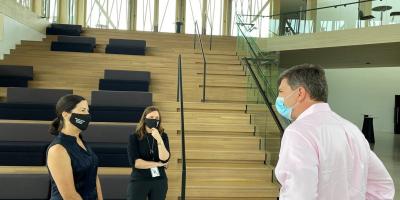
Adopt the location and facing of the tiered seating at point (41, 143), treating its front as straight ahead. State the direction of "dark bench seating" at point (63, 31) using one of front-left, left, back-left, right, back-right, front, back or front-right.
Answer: back

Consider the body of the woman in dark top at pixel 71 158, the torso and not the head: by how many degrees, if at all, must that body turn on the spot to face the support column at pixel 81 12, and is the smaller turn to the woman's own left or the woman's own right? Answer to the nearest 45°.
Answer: approximately 135° to the woman's own left

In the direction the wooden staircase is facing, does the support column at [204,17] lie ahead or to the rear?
to the rear

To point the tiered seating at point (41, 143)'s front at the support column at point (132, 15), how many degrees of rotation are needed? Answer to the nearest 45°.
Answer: approximately 180°

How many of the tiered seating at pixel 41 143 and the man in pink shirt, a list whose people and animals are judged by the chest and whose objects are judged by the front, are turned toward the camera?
1

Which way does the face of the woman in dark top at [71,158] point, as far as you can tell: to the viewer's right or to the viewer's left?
to the viewer's right

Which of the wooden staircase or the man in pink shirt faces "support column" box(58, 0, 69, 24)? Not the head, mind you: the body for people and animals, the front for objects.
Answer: the man in pink shirt

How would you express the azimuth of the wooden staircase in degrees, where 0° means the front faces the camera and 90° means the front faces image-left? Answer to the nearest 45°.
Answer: approximately 0°

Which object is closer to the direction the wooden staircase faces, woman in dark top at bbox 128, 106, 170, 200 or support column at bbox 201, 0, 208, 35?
the woman in dark top

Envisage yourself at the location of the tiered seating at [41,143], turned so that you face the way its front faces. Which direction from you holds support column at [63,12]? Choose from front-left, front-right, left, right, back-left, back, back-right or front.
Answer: back

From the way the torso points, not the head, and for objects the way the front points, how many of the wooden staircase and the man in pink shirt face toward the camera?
1

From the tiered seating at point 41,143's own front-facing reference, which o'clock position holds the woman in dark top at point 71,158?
The woman in dark top is roughly at 12 o'clock from the tiered seating.

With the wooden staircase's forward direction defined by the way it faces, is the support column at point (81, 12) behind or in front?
behind
